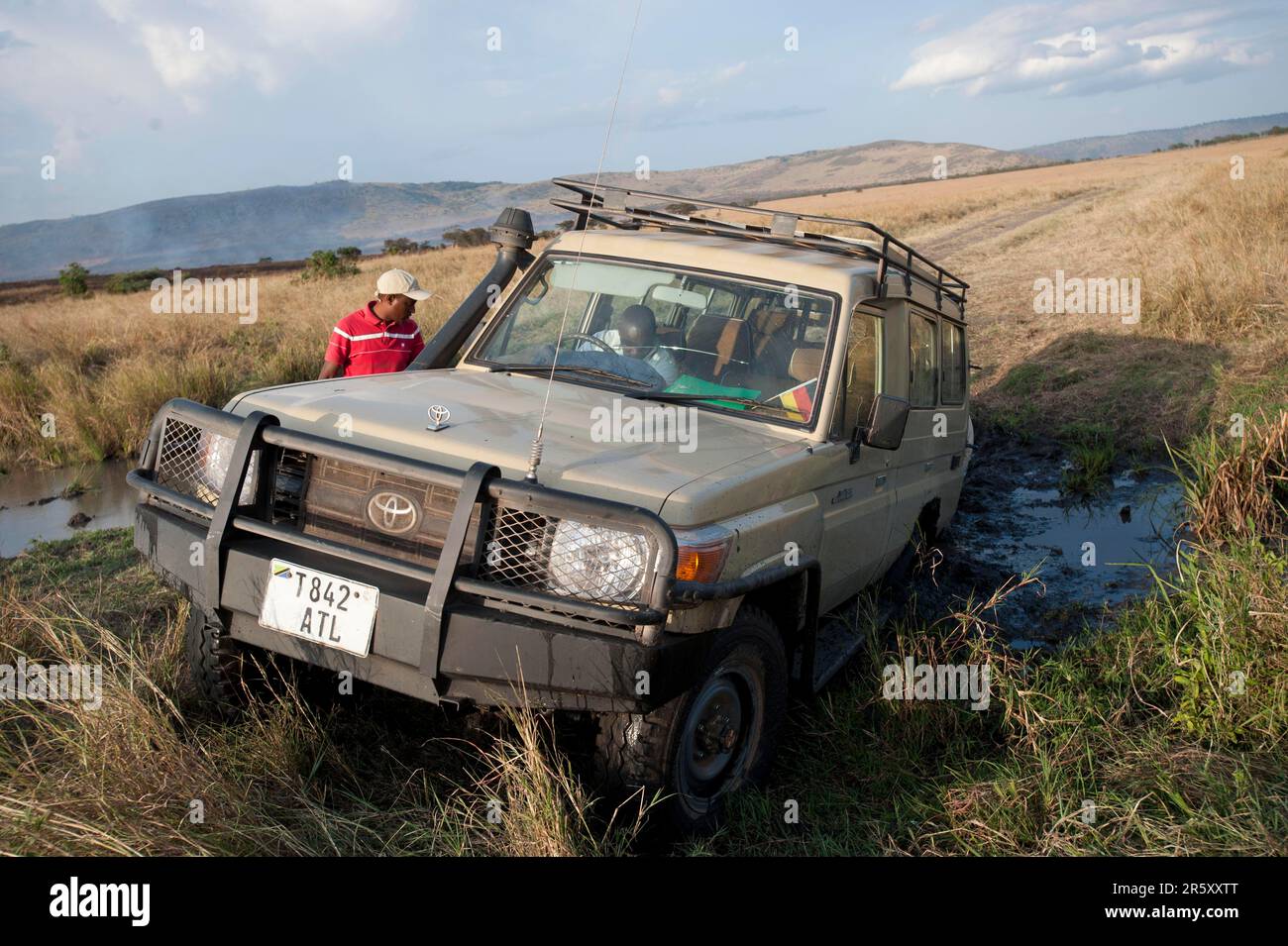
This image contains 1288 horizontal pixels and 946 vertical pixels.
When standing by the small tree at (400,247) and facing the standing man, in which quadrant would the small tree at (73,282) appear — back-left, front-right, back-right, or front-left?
front-right

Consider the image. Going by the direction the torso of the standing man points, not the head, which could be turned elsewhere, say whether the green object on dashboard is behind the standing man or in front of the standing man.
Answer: in front

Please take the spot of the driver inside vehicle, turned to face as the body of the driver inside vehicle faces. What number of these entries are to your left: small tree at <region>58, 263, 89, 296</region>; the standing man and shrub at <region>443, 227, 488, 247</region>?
0

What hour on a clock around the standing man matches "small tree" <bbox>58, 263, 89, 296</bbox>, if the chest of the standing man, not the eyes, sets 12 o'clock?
The small tree is roughly at 7 o'clock from the standing man.

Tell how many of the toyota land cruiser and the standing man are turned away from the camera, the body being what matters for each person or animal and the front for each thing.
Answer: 0

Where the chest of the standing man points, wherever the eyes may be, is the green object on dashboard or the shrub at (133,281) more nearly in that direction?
the green object on dashboard

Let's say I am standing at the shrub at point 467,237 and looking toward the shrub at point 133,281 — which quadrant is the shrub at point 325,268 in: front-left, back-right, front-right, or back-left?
front-left

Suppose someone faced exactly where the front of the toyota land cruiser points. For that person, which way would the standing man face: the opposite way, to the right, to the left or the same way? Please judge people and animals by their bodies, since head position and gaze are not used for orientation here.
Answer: to the left

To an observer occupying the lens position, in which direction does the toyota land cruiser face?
facing the viewer and to the left of the viewer

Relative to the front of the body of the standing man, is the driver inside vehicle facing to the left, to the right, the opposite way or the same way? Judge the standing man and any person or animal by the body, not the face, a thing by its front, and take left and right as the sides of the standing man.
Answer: to the right

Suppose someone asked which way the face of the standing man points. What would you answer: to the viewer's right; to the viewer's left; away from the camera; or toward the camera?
to the viewer's right

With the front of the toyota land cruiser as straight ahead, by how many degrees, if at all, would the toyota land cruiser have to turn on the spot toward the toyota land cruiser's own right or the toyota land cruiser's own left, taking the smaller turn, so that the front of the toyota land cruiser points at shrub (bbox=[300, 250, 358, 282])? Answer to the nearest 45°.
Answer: approximately 135° to the toyota land cruiser's own right

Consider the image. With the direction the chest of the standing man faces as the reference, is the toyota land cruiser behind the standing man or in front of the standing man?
in front

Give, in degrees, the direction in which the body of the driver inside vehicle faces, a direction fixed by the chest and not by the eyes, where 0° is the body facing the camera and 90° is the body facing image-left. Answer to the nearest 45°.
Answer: approximately 45°

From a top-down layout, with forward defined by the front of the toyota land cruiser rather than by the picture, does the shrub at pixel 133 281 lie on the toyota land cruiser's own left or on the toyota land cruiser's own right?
on the toyota land cruiser's own right

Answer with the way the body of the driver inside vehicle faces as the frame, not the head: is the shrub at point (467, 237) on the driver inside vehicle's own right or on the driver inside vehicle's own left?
on the driver inside vehicle's own right
